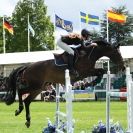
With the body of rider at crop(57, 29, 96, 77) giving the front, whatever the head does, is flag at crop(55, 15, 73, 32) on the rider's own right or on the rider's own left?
on the rider's own left

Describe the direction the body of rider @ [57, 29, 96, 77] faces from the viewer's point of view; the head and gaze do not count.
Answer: to the viewer's right

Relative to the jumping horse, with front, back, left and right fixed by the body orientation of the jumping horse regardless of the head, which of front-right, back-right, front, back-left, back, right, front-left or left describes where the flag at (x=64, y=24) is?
left

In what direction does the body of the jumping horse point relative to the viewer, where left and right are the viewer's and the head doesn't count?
facing to the right of the viewer

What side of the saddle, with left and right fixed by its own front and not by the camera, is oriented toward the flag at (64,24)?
left

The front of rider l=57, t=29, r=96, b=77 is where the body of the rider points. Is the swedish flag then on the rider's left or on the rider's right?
on the rider's left

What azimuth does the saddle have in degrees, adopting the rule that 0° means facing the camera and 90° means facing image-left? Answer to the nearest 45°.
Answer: approximately 270°
